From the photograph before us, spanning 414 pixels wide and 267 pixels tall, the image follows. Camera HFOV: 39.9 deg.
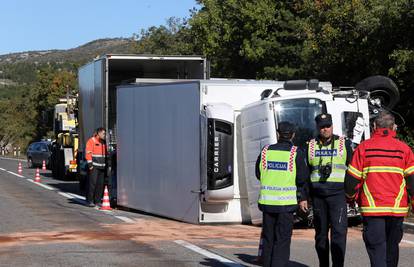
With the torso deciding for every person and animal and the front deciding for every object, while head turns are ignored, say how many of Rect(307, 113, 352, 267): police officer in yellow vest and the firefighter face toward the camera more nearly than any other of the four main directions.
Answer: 1

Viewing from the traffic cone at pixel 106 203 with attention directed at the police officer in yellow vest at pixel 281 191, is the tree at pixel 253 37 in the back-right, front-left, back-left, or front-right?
back-left

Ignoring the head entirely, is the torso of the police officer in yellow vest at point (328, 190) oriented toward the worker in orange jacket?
no

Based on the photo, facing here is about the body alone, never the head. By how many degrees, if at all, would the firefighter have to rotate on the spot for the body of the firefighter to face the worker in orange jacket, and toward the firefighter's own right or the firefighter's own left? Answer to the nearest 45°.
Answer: approximately 45° to the firefighter's own left

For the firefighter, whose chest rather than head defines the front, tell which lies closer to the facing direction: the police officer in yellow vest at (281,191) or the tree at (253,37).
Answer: the tree

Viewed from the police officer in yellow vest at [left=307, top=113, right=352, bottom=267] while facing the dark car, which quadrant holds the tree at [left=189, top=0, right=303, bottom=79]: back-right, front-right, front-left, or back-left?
front-right

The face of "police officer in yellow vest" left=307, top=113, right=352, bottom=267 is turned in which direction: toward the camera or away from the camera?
toward the camera

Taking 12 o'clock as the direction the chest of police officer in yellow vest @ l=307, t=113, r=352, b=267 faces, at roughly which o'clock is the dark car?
The dark car is roughly at 5 o'clock from the police officer in yellow vest.

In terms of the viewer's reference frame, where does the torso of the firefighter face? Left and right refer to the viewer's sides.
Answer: facing away from the viewer

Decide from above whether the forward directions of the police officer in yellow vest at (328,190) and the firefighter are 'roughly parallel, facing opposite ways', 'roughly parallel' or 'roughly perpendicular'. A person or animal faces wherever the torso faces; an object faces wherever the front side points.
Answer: roughly parallel, facing opposite ways

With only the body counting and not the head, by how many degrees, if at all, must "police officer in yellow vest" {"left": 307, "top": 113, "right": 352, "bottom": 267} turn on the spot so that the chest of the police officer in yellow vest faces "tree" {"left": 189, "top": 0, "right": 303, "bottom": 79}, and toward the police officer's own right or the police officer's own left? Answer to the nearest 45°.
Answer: approximately 180°

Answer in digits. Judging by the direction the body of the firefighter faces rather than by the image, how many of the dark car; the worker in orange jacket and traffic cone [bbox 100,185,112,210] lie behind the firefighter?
0

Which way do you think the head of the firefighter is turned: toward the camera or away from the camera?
away from the camera

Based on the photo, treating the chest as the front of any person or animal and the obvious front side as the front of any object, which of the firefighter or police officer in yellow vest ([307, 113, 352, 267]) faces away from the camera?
the firefighter

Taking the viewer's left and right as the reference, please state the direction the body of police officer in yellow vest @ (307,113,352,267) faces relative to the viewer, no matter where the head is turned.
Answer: facing the viewer

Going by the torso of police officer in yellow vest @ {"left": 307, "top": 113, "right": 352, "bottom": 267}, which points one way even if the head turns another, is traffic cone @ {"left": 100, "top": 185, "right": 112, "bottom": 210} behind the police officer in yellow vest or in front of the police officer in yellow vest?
behind

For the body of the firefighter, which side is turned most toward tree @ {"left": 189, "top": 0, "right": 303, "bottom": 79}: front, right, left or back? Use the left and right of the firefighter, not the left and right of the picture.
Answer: front
